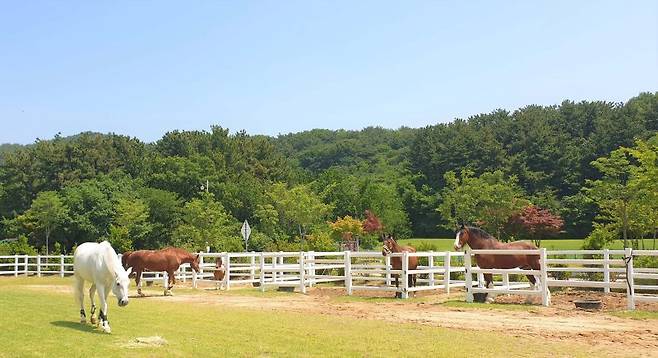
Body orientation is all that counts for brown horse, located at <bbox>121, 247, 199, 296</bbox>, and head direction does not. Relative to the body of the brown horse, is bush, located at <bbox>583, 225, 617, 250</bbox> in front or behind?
in front

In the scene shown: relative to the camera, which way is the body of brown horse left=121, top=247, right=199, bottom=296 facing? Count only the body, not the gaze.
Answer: to the viewer's right

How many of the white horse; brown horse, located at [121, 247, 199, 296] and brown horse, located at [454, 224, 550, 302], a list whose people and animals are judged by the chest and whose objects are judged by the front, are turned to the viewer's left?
1

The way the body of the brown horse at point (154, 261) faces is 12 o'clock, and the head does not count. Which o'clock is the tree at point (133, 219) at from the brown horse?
The tree is roughly at 9 o'clock from the brown horse.

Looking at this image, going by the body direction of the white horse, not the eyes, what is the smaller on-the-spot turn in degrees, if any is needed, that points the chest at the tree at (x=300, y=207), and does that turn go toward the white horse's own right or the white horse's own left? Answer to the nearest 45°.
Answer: approximately 135° to the white horse's own left

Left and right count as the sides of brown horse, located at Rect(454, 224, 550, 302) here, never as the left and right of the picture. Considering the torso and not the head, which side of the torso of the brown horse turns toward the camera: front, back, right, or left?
left

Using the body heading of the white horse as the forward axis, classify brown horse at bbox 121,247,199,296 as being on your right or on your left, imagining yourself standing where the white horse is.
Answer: on your left

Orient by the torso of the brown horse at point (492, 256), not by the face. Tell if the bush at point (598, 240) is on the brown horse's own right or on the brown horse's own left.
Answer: on the brown horse's own right
